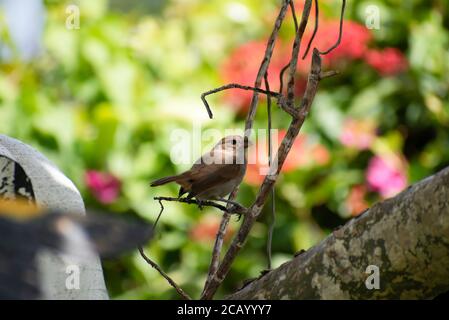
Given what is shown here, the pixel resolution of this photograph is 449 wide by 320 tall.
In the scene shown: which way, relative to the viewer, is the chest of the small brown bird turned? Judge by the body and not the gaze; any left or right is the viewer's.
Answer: facing to the right of the viewer

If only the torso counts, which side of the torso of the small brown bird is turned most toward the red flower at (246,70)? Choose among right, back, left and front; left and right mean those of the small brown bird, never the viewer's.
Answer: left

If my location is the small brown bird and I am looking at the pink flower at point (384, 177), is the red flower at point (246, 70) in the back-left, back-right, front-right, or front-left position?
front-left

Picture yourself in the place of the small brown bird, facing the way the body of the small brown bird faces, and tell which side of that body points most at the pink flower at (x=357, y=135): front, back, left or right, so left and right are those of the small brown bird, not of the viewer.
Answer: left

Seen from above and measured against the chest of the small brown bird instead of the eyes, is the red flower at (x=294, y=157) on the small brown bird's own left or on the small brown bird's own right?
on the small brown bird's own left

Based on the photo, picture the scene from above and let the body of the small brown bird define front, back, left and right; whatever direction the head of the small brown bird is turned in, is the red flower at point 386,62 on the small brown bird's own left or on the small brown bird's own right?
on the small brown bird's own left
